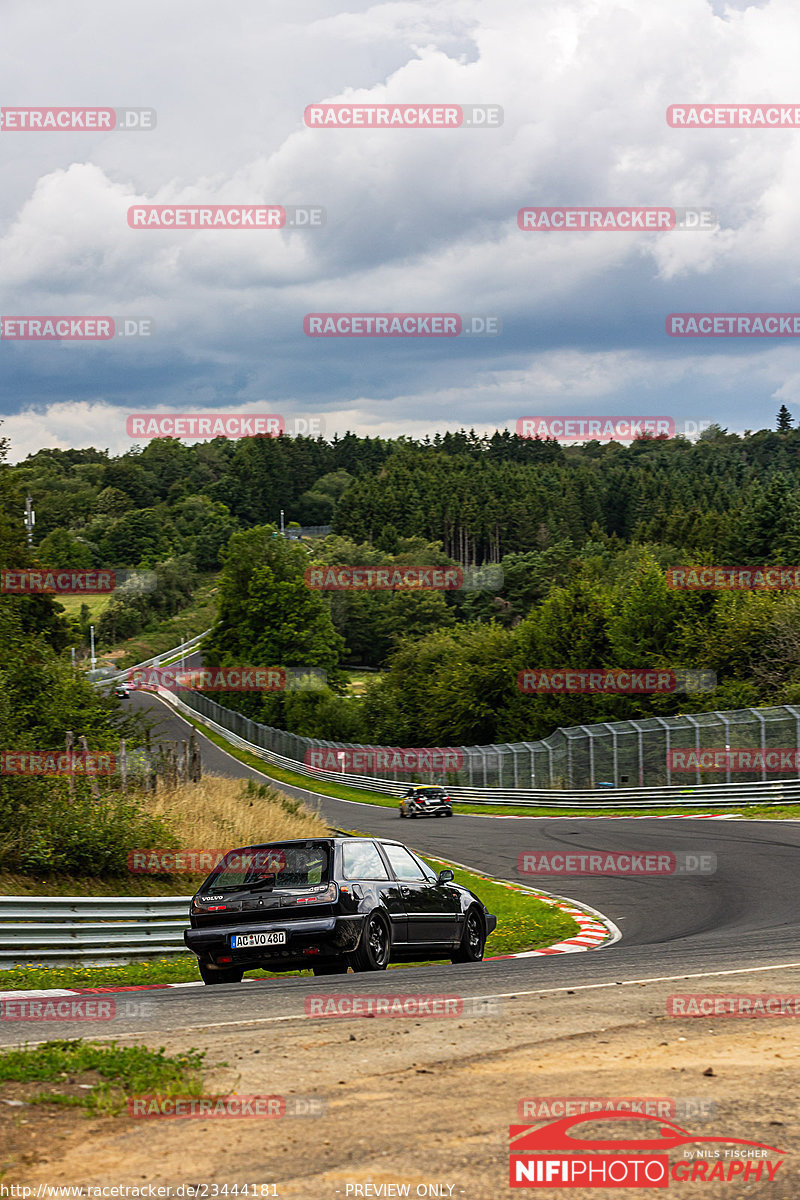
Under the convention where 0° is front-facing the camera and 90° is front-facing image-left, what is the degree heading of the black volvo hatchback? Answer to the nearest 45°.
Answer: approximately 225°

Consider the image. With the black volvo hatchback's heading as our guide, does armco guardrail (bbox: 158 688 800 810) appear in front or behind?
in front

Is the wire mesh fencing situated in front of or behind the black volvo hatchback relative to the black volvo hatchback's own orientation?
in front

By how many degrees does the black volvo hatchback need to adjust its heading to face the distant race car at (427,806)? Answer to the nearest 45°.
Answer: approximately 45° to its left

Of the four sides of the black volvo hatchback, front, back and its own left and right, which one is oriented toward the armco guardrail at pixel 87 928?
left

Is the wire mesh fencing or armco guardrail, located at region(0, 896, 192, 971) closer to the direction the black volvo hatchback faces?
the wire mesh fencing
